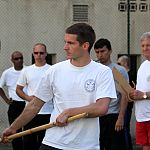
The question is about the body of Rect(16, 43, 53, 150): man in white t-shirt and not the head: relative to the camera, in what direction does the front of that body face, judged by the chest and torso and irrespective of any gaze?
toward the camera

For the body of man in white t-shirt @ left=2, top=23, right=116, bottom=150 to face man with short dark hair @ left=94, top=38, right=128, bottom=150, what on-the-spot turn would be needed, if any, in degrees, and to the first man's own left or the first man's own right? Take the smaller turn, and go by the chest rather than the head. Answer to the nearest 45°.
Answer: approximately 180°

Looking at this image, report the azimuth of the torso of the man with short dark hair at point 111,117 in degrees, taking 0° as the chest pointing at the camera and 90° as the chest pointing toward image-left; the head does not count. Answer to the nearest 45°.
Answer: approximately 45°

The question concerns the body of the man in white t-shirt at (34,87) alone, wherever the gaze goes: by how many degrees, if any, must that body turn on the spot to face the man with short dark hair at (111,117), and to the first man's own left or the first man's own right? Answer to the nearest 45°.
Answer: approximately 45° to the first man's own left

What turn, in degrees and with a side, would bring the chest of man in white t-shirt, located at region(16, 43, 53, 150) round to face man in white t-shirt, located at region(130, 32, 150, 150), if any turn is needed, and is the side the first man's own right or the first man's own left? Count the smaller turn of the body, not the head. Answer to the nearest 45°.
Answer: approximately 45° to the first man's own left

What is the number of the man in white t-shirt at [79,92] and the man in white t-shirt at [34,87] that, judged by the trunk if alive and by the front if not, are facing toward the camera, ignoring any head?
2

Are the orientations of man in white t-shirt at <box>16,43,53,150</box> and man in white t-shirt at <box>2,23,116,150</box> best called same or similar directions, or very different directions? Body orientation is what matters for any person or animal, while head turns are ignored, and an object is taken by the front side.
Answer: same or similar directions

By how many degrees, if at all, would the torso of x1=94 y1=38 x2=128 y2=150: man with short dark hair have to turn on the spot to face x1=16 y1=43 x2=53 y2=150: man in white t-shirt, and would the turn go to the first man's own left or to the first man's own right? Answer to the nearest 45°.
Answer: approximately 90° to the first man's own right

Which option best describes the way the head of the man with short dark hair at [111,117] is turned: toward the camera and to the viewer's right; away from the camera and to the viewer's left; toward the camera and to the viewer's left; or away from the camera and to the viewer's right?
toward the camera and to the viewer's left

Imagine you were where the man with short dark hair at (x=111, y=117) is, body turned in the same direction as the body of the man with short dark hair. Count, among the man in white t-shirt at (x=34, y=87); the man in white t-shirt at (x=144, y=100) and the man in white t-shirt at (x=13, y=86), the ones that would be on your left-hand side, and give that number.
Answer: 1

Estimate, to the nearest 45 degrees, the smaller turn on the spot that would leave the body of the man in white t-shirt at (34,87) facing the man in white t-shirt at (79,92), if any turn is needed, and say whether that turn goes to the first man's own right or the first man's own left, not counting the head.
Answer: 0° — they already face them

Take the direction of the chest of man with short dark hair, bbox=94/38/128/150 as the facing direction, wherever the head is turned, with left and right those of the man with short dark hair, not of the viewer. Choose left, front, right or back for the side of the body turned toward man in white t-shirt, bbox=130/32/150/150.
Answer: left

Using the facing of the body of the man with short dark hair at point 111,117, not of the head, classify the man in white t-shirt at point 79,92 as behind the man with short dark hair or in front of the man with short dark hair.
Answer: in front
